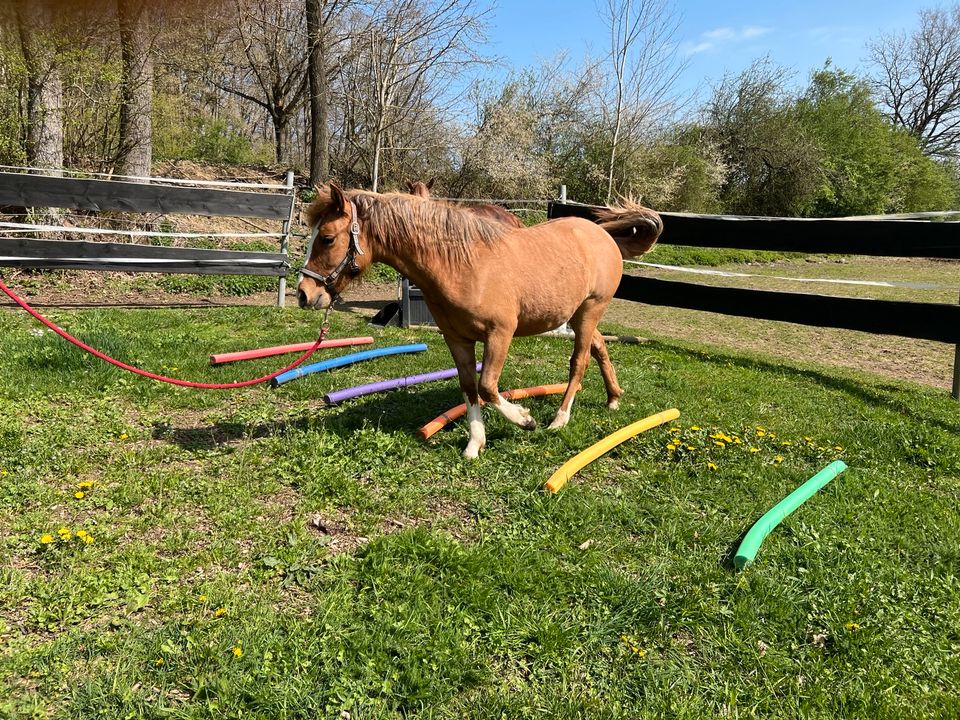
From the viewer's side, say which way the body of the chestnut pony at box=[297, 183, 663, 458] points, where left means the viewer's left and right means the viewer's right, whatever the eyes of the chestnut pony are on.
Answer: facing the viewer and to the left of the viewer

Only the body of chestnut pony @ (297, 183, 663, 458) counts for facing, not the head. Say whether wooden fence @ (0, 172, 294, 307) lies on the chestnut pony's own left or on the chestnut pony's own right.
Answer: on the chestnut pony's own right

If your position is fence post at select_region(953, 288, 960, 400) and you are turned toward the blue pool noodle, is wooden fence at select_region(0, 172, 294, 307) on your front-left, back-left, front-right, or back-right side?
front-right

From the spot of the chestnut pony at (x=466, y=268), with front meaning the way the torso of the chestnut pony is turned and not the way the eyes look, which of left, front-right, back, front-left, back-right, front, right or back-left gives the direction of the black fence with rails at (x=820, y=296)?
back
